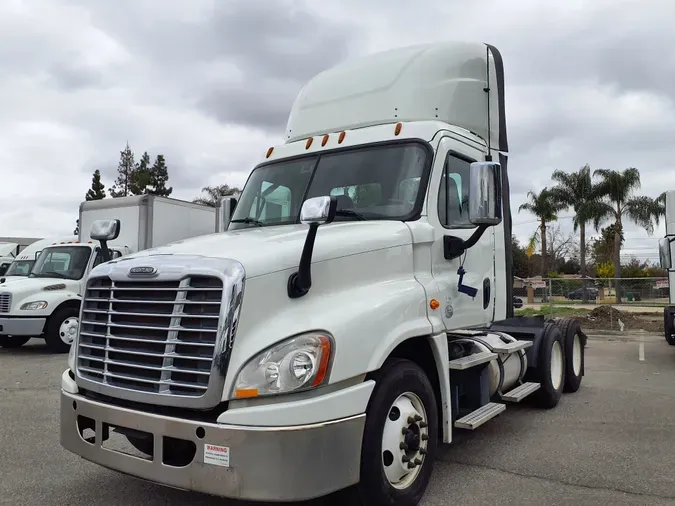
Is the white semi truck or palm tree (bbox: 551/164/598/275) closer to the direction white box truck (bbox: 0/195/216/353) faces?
the white semi truck

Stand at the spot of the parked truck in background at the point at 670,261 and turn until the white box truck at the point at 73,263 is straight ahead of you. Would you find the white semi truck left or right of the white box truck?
left

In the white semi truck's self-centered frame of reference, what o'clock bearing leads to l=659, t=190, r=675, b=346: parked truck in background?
The parked truck in background is roughly at 6 o'clock from the white semi truck.

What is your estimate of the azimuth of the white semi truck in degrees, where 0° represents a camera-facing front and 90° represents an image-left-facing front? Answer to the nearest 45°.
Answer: approximately 45°

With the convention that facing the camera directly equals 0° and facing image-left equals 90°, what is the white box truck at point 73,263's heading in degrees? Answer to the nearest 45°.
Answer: approximately 45°

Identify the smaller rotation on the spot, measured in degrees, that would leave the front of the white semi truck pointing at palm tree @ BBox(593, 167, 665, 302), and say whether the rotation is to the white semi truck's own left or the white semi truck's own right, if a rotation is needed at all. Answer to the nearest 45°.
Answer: approximately 180°
